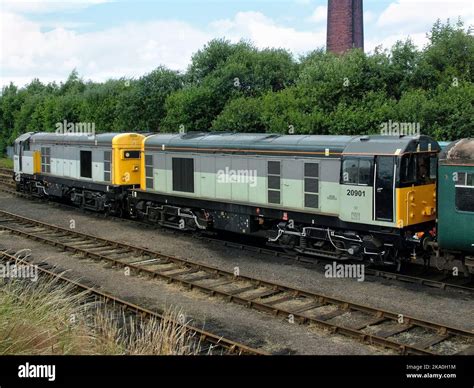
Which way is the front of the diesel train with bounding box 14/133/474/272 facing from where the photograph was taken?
facing the viewer and to the right of the viewer

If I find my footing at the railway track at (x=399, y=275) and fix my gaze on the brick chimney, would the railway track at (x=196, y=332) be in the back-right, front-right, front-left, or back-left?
back-left

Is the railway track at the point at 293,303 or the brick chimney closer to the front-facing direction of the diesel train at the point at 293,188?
the railway track

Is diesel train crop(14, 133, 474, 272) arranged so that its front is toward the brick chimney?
no

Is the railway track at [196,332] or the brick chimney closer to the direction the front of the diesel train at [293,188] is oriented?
the railway track

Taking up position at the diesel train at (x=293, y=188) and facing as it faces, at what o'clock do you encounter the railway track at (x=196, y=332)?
The railway track is roughly at 2 o'clock from the diesel train.

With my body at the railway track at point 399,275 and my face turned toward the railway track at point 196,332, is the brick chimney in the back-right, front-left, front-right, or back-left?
back-right

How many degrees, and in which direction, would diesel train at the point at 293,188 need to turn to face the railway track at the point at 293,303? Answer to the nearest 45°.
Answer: approximately 45° to its right
